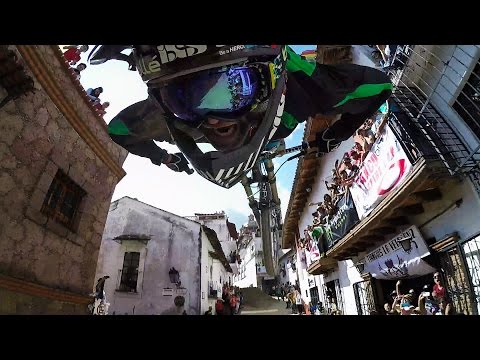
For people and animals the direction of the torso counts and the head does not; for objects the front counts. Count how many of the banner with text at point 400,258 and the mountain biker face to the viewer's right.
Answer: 0

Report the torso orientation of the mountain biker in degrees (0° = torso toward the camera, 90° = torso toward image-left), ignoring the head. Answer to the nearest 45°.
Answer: approximately 0°

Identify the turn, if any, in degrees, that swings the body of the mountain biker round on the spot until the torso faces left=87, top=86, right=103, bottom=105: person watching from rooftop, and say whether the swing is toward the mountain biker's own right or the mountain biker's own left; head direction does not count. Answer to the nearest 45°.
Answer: approximately 135° to the mountain biker's own right

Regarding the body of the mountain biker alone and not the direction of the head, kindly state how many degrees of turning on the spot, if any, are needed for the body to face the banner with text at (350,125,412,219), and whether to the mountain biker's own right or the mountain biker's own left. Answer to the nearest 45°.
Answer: approximately 135° to the mountain biker's own left

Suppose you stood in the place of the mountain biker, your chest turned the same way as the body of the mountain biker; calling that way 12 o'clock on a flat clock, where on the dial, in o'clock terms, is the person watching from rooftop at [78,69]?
The person watching from rooftop is roughly at 4 o'clock from the mountain biker.

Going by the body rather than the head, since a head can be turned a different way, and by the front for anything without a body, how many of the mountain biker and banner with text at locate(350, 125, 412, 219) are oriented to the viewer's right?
0

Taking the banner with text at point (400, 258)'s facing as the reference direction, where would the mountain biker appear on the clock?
The mountain biker is roughly at 11 o'clock from the banner with text.

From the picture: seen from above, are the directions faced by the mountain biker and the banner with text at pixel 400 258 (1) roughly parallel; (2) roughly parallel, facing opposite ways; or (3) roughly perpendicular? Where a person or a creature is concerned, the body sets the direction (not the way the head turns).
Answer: roughly perpendicular

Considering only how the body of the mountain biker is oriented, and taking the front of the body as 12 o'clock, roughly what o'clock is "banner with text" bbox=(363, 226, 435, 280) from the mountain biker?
The banner with text is roughly at 7 o'clock from the mountain biker.

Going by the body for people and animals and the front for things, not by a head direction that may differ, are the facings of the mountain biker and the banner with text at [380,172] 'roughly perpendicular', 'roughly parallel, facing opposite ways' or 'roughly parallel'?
roughly perpendicular

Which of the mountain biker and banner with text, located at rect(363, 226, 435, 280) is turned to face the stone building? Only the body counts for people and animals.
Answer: the banner with text

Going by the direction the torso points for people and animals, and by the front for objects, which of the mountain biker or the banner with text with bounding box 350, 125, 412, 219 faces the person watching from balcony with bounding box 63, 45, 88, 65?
the banner with text

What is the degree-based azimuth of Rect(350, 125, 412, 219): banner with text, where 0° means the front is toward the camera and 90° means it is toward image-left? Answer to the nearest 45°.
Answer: approximately 45°

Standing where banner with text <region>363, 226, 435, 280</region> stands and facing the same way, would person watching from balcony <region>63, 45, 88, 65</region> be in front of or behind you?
in front

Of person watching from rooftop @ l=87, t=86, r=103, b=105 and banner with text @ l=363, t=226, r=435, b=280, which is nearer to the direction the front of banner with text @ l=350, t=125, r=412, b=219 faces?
the person watching from rooftop

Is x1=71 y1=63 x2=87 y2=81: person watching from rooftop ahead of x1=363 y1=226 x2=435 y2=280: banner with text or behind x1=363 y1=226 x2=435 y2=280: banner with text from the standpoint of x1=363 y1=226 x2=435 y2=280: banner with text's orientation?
ahead

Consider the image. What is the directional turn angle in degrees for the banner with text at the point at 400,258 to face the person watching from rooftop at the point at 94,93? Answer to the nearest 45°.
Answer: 0° — it already faces them
